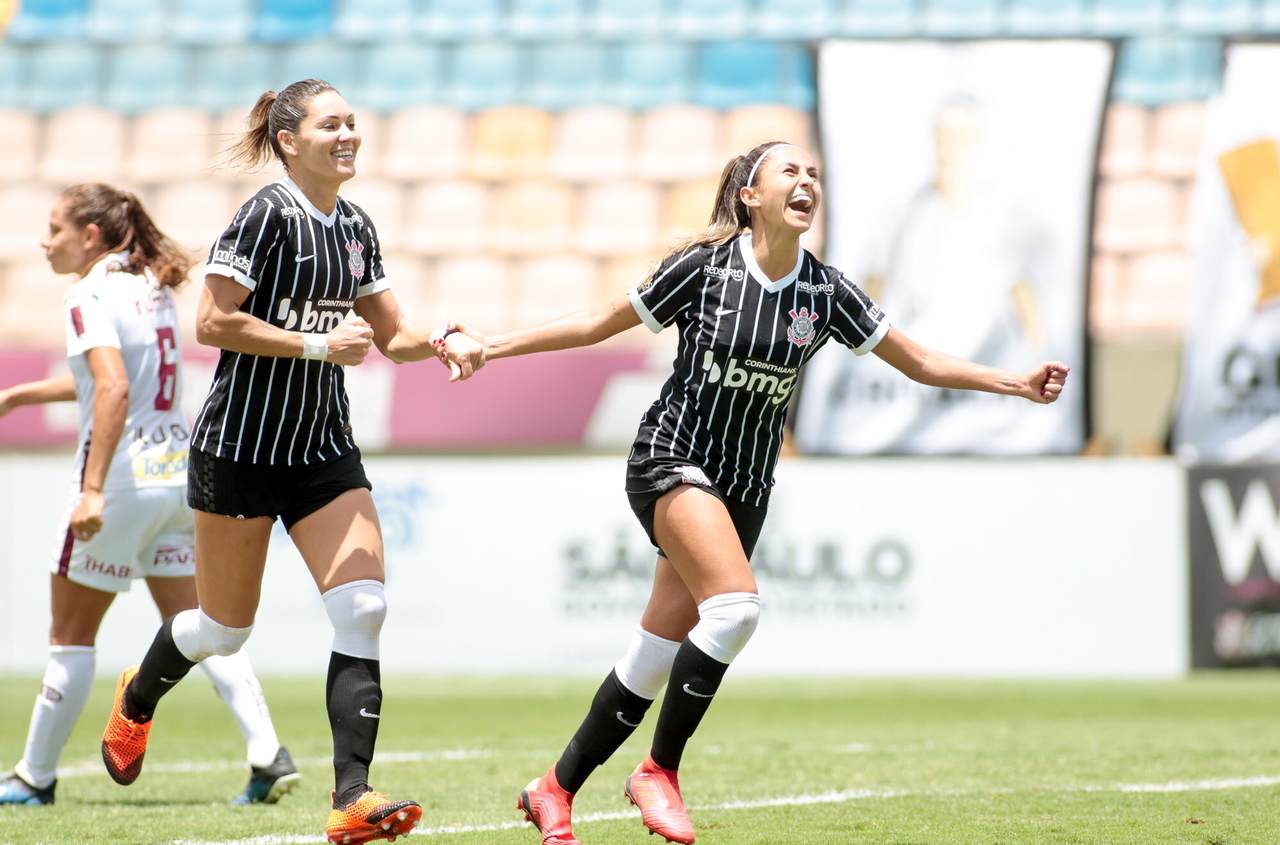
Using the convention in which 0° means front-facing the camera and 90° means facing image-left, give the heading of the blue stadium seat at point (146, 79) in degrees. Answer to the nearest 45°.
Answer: approximately 0°

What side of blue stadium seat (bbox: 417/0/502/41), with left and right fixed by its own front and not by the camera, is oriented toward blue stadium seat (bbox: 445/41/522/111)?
front

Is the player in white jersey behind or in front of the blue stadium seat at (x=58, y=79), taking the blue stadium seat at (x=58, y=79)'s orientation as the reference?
in front

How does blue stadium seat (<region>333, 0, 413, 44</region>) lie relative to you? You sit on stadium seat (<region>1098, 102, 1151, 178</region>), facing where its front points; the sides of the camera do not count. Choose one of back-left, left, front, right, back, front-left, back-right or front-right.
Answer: right

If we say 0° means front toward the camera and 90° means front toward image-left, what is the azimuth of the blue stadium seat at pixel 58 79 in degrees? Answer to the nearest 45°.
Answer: approximately 0°

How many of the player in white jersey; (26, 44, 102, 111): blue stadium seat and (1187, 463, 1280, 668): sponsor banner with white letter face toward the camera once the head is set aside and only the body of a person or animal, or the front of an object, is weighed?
2

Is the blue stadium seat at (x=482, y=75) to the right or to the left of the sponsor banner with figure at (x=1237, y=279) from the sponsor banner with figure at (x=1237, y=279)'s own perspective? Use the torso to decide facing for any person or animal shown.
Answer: on its right

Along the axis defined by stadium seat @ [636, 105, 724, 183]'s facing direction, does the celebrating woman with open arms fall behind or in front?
in front

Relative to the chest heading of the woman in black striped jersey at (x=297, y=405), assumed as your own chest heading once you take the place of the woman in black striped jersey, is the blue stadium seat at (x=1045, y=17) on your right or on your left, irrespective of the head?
on your left

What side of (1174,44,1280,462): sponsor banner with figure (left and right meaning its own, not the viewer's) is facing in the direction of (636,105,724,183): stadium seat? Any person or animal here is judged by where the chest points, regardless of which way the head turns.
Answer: right

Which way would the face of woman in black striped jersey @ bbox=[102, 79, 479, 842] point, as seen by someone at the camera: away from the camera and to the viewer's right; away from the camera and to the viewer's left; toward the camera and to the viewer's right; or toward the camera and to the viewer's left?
toward the camera and to the viewer's right

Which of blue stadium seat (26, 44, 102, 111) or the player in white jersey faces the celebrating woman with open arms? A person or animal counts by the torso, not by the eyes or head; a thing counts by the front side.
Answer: the blue stadium seat
